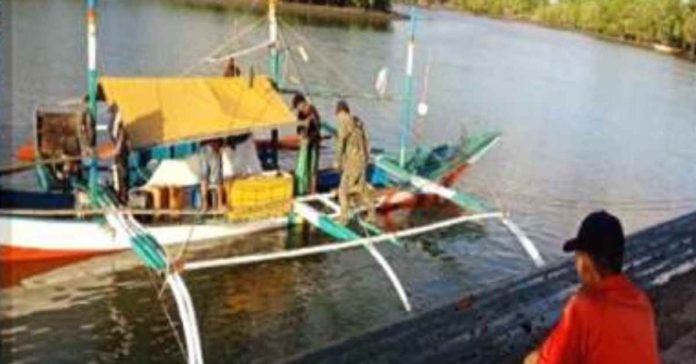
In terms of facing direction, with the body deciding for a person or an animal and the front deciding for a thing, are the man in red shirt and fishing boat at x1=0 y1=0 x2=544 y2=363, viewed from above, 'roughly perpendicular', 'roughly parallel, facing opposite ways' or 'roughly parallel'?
roughly perpendicular

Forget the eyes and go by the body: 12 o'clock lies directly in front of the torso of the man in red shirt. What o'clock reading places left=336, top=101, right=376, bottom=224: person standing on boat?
The person standing on boat is roughly at 1 o'clock from the man in red shirt.

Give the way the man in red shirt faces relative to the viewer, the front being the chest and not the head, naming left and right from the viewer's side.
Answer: facing away from the viewer and to the left of the viewer

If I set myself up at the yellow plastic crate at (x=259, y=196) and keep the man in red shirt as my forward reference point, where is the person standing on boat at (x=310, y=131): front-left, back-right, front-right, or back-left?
back-left

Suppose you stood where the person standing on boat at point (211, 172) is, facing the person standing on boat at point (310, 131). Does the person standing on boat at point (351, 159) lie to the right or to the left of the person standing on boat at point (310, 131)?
right

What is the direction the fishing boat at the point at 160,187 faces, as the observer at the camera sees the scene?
facing away from the viewer and to the right of the viewer

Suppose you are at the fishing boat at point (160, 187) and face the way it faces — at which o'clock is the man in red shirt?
The man in red shirt is roughly at 4 o'clock from the fishing boat.
